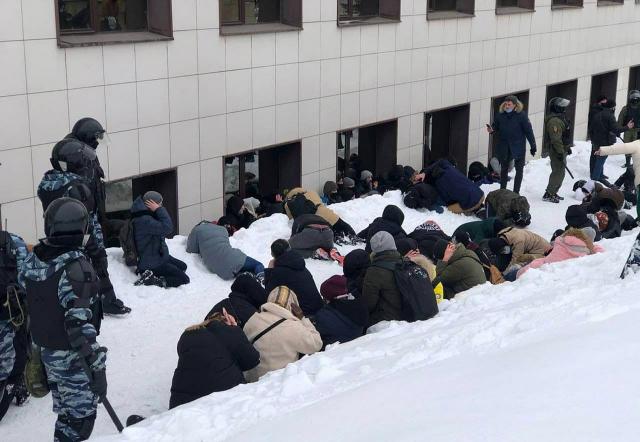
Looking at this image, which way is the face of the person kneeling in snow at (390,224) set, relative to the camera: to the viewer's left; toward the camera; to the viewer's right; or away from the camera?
away from the camera

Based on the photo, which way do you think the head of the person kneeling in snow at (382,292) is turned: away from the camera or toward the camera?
away from the camera

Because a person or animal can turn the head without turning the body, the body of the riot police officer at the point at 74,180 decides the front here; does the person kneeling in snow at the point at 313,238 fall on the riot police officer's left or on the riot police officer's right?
on the riot police officer's right

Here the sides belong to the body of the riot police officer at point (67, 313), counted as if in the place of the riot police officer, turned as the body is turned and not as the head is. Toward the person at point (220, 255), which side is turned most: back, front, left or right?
front

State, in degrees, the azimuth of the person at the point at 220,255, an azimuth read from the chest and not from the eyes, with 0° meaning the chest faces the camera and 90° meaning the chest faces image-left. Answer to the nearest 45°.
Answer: approximately 135°

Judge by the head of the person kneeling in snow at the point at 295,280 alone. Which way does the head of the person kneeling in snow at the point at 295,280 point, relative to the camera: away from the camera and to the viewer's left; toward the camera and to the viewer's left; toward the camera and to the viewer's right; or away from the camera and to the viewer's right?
away from the camera and to the viewer's left

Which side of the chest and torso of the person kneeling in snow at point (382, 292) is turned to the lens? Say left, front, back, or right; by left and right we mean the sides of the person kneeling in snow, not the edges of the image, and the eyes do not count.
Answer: back

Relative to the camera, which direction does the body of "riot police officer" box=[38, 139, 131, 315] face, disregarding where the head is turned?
to the viewer's right

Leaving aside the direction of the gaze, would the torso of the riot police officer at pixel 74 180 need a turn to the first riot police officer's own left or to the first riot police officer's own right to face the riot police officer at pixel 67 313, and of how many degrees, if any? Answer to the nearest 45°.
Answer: approximately 90° to the first riot police officer's own right

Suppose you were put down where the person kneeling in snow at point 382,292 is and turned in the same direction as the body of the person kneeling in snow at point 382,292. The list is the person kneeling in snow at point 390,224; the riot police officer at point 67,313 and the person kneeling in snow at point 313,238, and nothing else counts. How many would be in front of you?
2

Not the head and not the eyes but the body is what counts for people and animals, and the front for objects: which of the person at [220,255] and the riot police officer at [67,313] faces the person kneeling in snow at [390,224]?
the riot police officer

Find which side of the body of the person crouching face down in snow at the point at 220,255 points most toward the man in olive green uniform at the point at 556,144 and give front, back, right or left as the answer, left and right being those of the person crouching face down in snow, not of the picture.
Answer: right

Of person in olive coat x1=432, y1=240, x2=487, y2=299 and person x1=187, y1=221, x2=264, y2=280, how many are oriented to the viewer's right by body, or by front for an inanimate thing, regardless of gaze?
0

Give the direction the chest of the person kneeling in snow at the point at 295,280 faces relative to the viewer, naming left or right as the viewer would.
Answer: facing away from the viewer and to the left of the viewer

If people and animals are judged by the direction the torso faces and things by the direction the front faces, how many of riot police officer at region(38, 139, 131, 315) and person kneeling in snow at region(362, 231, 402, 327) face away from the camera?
1
